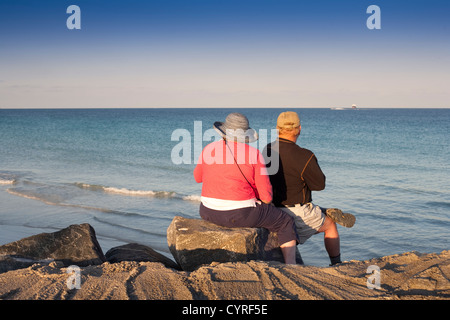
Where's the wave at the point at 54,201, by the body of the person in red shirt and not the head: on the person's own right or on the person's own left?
on the person's own left

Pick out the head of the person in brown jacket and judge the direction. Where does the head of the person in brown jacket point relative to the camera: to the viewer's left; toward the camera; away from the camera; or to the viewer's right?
away from the camera

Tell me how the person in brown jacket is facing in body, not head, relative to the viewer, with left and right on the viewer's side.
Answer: facing away from the viewer and to the right of the viewer

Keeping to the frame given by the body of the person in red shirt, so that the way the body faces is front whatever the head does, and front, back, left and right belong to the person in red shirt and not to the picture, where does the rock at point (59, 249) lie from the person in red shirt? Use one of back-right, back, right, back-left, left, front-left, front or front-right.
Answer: back-left

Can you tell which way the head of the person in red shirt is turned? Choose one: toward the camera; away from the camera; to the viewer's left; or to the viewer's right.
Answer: away from the camera

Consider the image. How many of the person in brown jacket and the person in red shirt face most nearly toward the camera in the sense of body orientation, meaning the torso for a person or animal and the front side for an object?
0

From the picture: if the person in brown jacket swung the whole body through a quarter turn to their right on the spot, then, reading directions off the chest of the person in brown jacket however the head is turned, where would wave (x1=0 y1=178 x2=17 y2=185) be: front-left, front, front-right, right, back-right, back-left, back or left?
back

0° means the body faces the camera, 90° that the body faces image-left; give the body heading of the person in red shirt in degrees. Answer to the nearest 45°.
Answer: approximately 225°

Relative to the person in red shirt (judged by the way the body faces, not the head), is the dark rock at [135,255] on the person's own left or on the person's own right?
on the person's own left

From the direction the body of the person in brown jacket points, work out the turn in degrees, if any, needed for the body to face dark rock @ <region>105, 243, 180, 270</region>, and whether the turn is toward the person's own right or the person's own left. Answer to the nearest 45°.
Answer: approximately 135° to the person's own left

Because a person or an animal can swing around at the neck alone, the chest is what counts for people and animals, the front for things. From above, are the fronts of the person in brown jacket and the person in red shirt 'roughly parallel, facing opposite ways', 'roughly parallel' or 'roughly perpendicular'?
roughly parallel

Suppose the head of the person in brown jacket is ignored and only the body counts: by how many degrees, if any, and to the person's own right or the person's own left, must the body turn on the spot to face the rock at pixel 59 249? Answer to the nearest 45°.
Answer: approximately 135° to the person's own left
